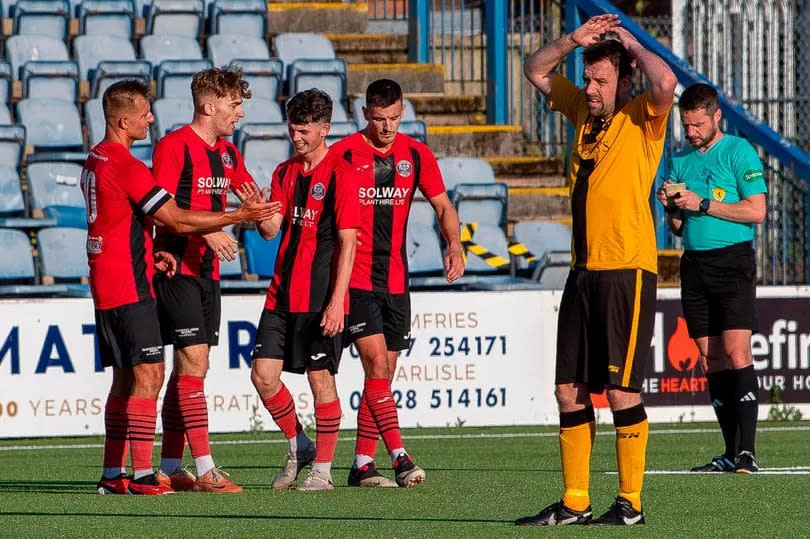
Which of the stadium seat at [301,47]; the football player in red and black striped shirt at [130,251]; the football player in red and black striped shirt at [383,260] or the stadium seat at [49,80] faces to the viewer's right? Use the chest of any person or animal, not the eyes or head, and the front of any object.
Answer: the football player in red and black striped shirt at [130,251]

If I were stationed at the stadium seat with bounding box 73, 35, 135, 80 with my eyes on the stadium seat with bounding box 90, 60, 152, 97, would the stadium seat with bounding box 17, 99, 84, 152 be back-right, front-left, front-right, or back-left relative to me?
front-right

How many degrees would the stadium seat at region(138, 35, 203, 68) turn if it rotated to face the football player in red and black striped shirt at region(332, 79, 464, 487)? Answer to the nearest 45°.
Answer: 0° — it already faces them

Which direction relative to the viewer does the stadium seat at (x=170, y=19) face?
toward the camera

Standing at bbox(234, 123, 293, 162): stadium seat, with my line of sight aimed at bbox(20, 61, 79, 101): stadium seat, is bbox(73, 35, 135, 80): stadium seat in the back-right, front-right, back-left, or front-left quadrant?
front-right

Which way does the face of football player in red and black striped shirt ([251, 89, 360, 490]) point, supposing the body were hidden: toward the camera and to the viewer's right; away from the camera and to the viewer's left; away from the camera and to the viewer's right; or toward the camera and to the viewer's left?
toward the camera and to the viewer's left

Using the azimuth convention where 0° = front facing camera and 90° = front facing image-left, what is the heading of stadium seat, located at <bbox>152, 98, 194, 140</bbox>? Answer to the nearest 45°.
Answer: approximately 0°

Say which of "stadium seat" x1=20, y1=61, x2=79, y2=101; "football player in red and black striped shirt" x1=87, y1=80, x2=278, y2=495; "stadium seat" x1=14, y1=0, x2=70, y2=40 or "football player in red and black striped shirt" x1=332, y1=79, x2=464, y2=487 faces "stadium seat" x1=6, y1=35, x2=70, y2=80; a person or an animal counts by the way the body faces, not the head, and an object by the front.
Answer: "stadium seat" x1=14, y1=0, x2=70, y2=40

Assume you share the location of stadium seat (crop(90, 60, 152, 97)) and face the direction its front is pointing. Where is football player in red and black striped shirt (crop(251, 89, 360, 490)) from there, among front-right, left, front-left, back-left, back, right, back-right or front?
front

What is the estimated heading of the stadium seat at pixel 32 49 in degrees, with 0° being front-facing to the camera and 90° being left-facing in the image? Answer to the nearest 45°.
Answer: approximately 0°

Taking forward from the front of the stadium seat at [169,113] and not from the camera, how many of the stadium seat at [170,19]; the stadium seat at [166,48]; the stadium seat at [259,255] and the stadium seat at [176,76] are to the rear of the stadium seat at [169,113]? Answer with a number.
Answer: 3

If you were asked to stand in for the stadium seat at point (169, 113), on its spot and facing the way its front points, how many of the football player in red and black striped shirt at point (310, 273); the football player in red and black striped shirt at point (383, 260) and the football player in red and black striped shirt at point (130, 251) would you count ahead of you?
3

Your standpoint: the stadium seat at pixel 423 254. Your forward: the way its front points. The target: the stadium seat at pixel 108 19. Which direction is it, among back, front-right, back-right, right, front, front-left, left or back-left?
back-right

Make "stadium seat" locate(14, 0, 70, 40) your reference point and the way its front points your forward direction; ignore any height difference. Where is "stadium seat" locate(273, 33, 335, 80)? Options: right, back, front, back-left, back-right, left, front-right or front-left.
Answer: left

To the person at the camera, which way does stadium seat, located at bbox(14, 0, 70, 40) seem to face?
facing the viewer
